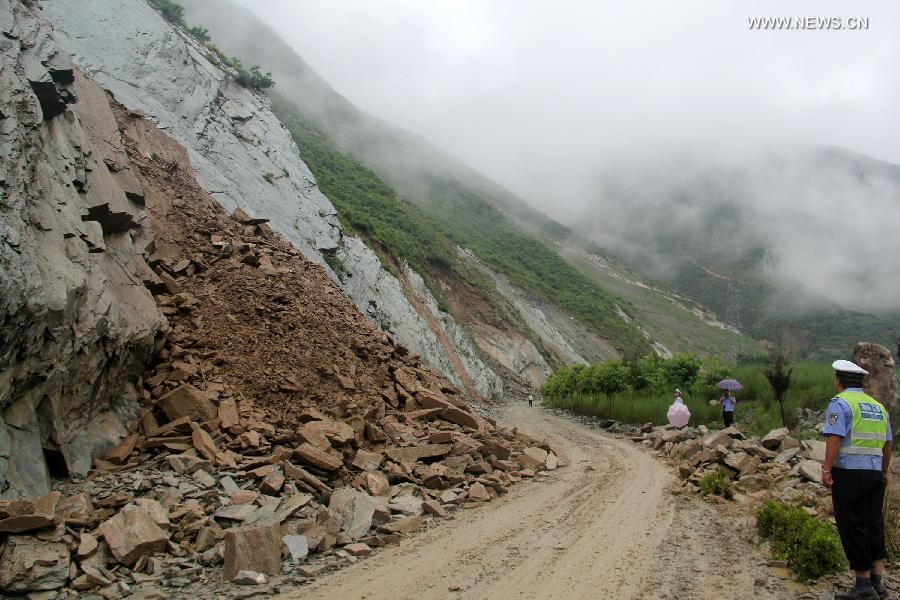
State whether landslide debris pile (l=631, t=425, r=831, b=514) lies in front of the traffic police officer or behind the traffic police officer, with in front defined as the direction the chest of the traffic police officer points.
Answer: in front

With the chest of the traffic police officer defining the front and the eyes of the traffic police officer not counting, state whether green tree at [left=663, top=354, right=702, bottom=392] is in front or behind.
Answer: in front

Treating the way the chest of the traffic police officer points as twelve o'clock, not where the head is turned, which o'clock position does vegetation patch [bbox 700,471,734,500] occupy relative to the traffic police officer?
The vegetation patch is roughly at 1 o'clock from the traffic police officer.

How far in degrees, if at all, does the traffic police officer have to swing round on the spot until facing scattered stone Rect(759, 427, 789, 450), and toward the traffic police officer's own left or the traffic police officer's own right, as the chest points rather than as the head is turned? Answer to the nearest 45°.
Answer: approximately 45° to the traffic police officer's own right

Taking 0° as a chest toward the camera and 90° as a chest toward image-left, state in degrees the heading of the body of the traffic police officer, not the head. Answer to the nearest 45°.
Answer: approximately 135°

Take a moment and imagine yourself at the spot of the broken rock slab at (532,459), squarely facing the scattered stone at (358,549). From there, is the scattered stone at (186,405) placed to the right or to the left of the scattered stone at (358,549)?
right
